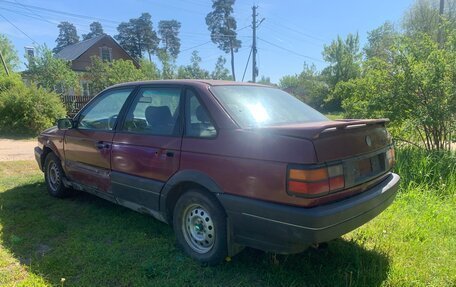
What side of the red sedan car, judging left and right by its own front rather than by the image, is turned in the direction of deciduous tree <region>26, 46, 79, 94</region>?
front

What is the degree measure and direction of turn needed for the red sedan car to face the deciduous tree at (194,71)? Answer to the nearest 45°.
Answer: approximately 45° to its right

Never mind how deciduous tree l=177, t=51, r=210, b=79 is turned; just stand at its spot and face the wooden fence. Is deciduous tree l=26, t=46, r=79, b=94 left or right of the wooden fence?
right

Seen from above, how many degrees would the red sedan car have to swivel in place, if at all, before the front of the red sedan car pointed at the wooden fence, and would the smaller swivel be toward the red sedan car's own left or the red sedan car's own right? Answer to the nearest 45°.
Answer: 0° — it already faces it

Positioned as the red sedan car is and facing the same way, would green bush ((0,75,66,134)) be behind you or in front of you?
in front

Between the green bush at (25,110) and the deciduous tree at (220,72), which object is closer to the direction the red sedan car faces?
the green bush

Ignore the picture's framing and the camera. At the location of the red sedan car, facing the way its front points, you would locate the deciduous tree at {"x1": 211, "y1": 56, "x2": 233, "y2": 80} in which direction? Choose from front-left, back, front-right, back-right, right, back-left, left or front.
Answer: front-right

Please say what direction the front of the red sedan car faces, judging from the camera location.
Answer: facing away from the viewer and to the left of the viewer

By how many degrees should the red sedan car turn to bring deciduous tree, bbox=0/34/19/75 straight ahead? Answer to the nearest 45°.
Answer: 0° — it already faces it

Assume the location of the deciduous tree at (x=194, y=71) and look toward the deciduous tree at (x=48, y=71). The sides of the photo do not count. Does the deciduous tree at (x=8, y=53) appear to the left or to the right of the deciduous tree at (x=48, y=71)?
right

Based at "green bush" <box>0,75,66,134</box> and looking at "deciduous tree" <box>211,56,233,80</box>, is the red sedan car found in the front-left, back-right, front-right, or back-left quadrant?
back-right
